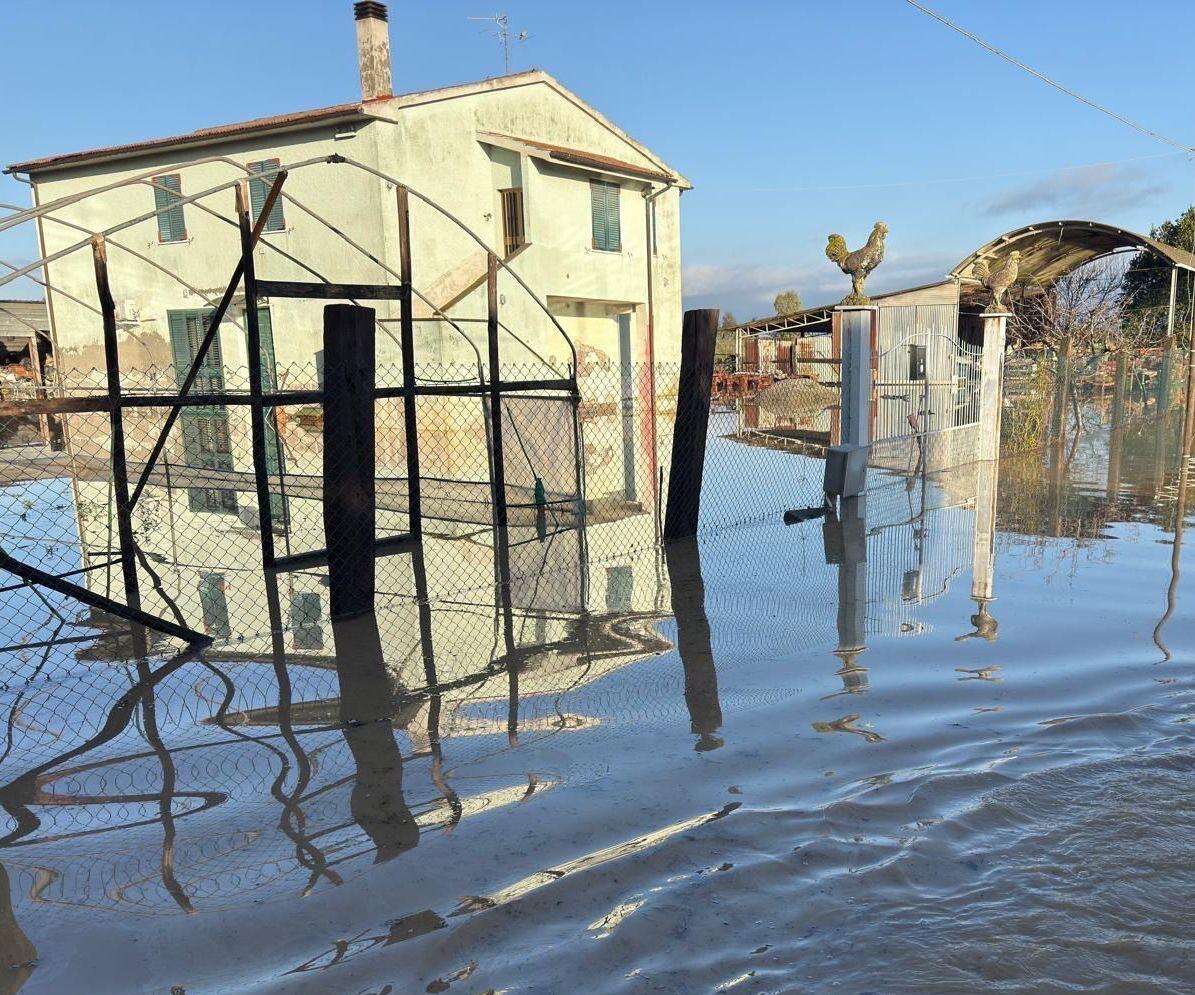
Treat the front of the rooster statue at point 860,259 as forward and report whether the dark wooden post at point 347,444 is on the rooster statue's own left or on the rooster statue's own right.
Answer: on the rooster statue's own right

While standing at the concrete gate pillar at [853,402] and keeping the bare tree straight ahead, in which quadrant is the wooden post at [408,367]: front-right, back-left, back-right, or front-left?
back-left

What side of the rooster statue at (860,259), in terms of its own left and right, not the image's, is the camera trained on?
right

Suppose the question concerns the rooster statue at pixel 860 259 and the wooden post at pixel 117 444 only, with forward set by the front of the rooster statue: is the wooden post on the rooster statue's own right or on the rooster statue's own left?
on the rooster statue's own right

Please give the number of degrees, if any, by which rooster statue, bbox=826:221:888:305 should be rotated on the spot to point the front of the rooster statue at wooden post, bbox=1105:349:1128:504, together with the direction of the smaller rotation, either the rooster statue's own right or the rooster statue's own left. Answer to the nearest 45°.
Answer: approximately 45° to the rooster statue's own left

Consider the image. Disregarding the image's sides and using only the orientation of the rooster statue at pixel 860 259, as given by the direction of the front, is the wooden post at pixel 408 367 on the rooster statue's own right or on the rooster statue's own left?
on the rooster statue's own right
